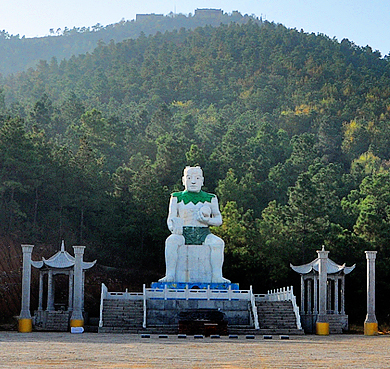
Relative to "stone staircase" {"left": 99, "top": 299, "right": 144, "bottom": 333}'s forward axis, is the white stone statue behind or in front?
behind

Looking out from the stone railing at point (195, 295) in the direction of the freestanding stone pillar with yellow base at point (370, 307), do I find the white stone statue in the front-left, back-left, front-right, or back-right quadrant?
back-left

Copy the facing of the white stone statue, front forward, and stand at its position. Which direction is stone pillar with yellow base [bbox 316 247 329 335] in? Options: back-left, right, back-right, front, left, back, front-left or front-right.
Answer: front-left

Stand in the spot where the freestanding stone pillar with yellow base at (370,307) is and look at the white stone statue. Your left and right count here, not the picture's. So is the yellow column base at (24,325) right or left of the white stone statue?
left

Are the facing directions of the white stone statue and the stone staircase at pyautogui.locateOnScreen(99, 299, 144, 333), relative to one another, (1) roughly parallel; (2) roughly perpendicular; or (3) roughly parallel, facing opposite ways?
roughly parallel

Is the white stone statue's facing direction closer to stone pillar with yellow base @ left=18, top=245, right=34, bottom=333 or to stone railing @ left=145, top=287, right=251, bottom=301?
the stone railing

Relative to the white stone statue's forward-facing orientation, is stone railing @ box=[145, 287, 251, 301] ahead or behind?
ahead

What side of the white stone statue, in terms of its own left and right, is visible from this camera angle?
front

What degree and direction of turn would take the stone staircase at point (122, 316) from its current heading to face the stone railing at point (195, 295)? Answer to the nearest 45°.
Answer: approximately 135° to its left

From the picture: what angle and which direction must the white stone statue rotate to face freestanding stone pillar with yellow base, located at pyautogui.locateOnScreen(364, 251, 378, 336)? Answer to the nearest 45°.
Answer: approximately 45° to its left

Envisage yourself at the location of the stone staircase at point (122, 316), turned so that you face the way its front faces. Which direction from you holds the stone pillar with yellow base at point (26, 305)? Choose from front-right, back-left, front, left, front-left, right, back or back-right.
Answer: right

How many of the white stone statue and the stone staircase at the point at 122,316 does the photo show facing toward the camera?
2

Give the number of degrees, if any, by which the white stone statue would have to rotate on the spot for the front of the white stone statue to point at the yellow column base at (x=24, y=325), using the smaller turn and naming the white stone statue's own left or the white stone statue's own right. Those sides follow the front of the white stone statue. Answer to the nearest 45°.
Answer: approximately 45° to the white stone statue's own right

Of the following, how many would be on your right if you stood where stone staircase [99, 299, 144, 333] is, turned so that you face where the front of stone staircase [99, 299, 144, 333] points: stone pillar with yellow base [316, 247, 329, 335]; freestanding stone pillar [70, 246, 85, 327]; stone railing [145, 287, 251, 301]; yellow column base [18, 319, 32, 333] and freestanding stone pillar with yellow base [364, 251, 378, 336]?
2

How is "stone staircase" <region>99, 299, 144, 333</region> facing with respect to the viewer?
toward the camera

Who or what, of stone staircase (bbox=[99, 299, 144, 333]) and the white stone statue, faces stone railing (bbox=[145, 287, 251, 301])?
the white stone statue
